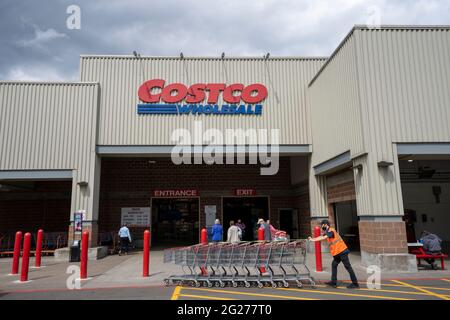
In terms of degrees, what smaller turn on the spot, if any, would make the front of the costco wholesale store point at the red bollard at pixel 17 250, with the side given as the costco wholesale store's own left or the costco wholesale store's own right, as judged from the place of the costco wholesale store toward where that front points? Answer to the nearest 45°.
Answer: approximately 45° to the costco wholesale store's own right

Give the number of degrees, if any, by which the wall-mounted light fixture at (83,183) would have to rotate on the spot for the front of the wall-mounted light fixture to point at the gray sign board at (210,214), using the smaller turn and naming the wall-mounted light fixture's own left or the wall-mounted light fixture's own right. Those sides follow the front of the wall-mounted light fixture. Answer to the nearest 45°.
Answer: approximately 135° to the wall-mounted light fixture's own left

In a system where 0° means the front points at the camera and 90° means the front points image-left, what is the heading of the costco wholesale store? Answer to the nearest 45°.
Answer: approximately 0°

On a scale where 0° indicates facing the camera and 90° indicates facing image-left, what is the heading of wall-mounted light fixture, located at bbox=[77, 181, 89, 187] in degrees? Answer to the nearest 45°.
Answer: approximately 0°

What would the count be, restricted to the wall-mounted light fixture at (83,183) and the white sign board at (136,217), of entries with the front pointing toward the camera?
2

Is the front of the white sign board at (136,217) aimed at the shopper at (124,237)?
yes

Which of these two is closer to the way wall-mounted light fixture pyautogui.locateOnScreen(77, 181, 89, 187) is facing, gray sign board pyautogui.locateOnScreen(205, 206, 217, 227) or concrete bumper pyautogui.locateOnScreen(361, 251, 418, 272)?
the concrete bumper

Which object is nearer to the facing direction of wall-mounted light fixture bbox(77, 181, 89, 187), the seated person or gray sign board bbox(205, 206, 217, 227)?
the seated person
